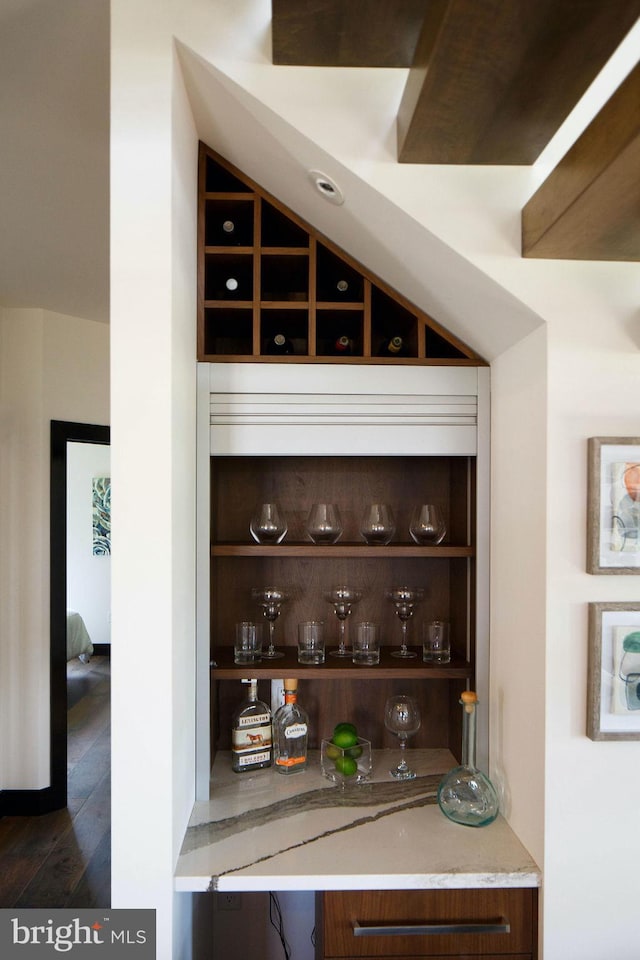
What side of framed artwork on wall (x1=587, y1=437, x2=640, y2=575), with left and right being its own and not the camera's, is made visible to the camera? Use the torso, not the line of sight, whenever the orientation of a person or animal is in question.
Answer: front

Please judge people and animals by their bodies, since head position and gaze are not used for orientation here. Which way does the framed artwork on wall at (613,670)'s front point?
toward the camera

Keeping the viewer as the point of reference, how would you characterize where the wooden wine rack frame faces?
facing the viewer

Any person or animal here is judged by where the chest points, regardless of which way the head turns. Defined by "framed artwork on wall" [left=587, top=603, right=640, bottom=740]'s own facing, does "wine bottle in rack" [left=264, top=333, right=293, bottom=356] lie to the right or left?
on its right

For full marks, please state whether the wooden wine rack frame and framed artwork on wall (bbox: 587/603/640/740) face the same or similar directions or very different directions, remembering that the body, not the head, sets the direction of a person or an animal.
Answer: same or similar directions

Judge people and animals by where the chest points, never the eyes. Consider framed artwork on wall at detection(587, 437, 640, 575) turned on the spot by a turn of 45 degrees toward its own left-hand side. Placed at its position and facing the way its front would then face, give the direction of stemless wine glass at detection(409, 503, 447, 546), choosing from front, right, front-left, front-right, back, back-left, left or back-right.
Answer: back

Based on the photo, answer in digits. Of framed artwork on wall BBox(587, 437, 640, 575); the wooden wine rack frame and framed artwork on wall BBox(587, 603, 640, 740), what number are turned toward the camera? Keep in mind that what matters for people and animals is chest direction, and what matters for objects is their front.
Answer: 3

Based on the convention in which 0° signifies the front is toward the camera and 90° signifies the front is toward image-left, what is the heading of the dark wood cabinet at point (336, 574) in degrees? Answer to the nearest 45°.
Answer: approximately 0°

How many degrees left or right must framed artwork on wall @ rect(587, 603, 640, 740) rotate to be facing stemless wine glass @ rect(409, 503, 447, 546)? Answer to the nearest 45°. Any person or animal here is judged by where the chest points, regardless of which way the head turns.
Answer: approximately 135° to its right

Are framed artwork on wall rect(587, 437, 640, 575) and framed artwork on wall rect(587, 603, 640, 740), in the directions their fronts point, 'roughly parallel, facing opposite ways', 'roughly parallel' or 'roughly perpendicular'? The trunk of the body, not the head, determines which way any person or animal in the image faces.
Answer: roughly parallel
